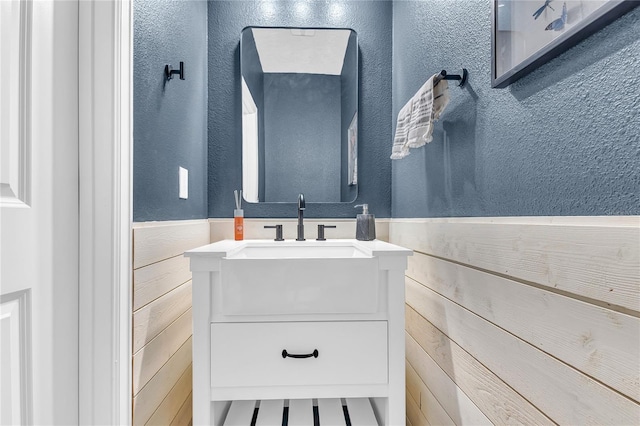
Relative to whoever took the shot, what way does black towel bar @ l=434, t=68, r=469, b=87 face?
facing to the left of the viewer

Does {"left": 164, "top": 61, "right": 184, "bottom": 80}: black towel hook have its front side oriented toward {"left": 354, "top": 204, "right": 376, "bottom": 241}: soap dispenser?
yes

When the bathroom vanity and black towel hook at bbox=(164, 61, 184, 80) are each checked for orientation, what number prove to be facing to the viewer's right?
1

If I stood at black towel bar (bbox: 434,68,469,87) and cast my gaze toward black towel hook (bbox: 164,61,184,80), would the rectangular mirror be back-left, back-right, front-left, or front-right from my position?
front-right

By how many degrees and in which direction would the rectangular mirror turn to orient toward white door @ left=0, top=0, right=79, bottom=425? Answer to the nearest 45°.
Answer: approximately 45° to its right

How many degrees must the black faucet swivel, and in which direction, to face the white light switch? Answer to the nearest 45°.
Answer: approximately 45° to its right

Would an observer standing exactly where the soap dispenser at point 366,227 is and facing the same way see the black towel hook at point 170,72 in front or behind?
in front

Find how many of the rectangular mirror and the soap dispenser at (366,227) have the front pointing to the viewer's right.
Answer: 0

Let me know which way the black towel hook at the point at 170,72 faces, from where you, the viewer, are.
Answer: facing to the right of the viewer

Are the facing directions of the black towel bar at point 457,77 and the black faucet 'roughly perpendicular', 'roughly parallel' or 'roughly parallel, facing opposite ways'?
roughly perpendicular

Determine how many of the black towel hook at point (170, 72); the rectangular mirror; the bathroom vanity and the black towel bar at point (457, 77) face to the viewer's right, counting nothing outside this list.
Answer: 1

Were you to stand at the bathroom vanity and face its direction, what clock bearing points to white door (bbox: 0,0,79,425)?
The white door is roughly at 2 o'clock from the bathroom vanity.

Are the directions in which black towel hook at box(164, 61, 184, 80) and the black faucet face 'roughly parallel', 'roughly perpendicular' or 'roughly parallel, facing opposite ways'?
roughly perpendicular

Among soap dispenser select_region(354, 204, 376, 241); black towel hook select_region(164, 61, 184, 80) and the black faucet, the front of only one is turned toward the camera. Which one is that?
the black faucet

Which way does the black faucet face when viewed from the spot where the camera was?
facing the viewer

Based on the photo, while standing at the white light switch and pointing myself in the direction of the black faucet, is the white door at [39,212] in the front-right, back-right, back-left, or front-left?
back-right
